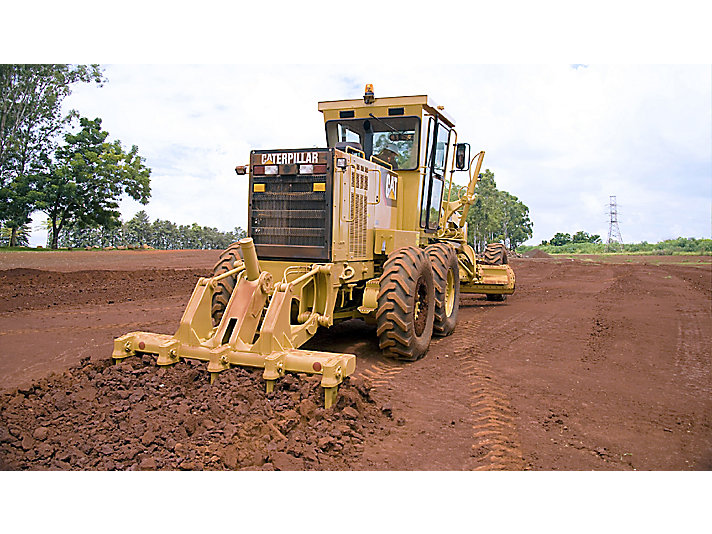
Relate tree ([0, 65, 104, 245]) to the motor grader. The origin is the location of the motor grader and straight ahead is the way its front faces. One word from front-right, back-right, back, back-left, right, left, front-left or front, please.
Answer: left

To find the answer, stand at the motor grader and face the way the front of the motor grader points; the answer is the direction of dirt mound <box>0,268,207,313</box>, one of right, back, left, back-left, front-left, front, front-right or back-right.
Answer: left

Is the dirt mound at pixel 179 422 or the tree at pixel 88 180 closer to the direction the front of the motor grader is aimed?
the tree

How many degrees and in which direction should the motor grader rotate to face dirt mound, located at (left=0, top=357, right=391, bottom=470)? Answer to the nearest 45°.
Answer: approximately 180°

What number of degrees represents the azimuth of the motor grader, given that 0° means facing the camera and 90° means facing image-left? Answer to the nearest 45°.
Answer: approximately 225°

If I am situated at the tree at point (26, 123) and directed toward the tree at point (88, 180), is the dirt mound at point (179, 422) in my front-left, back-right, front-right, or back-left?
front-right

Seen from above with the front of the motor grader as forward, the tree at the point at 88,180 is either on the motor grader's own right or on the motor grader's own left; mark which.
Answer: on the motor grader's own left
